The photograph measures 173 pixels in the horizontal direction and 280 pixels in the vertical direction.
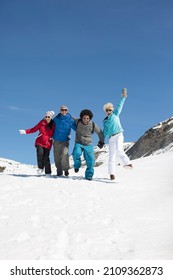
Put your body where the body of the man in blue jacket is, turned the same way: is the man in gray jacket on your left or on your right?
on your left

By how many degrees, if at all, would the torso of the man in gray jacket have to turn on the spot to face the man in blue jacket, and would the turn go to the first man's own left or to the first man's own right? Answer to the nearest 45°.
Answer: approximately 90° to the first man's own right

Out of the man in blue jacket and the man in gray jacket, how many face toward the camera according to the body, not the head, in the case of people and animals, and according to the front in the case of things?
2

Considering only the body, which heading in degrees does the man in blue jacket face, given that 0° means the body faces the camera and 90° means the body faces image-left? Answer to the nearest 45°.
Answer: approximately 0°

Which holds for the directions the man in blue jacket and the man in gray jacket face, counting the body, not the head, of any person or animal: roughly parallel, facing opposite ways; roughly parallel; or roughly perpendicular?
roughly parallel

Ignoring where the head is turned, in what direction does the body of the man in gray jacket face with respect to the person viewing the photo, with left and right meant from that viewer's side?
facing the viewer
